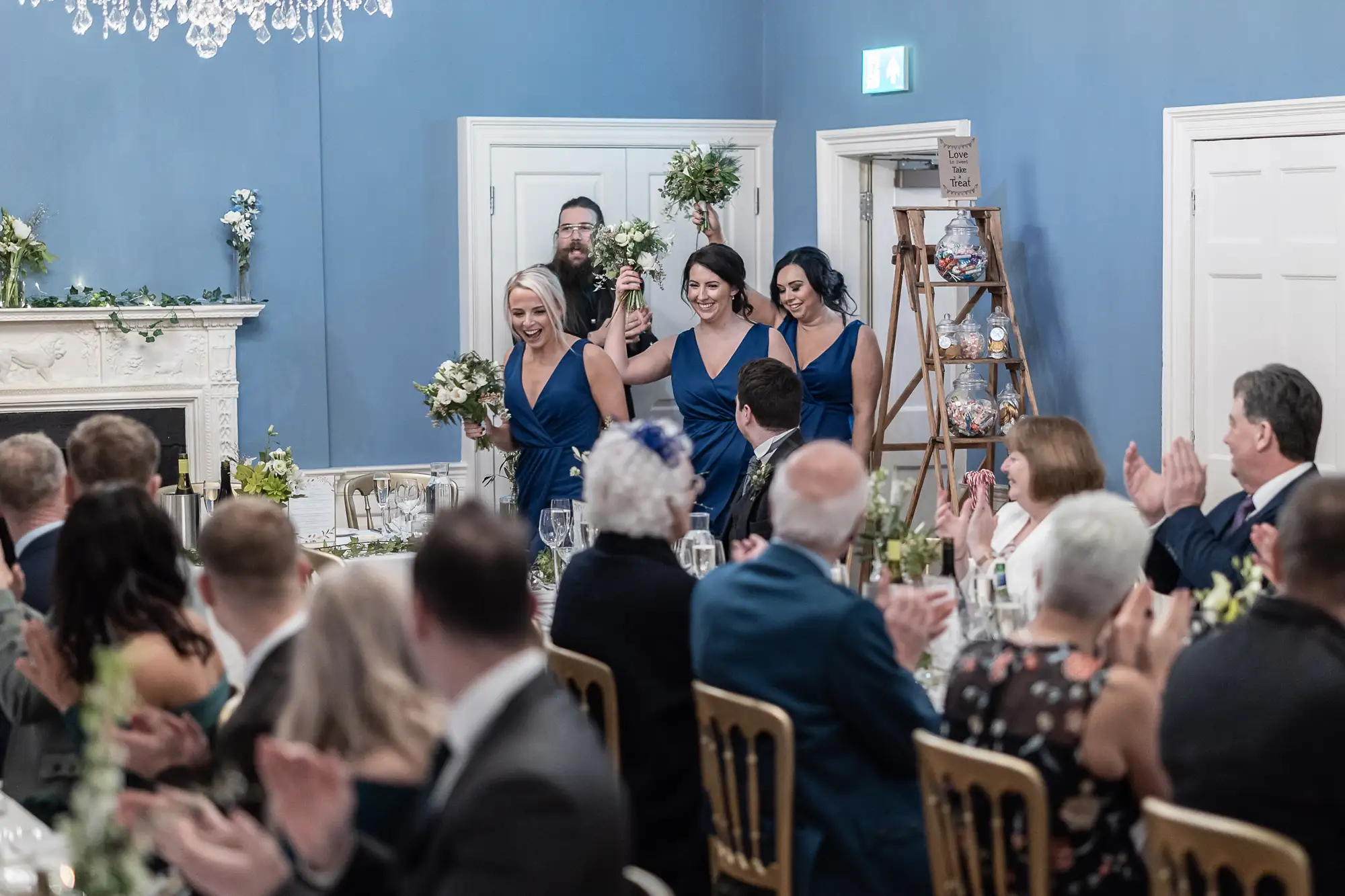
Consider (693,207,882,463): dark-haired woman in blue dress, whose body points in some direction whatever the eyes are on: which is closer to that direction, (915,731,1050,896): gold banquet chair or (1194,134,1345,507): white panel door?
the gold banquet chair

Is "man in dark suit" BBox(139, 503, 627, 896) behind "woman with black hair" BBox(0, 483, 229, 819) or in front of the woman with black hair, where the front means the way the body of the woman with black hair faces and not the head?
behind

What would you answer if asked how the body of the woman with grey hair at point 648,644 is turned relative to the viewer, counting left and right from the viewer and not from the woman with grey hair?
facing away from the viewer and to the right of the viewer

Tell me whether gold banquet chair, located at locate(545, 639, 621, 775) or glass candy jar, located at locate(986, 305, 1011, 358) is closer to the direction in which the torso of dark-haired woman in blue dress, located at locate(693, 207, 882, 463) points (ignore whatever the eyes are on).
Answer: the gold banquet chair

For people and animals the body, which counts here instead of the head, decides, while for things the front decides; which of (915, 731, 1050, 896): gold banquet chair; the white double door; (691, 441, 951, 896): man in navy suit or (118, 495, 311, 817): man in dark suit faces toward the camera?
the white double door

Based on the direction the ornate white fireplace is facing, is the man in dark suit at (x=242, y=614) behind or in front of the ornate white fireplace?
in front

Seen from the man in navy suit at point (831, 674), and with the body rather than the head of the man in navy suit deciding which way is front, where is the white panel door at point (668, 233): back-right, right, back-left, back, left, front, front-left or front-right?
front-left

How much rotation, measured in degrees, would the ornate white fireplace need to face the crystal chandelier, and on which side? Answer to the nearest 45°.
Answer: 0° — it already faces it

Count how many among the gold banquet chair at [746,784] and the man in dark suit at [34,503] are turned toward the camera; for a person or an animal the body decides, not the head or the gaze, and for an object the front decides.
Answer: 0

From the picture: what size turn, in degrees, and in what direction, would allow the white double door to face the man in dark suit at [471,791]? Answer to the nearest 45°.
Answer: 0° — it already faces them

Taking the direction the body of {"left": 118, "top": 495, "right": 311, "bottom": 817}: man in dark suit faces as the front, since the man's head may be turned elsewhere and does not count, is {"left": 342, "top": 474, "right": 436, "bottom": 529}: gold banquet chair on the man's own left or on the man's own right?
on the man's own right

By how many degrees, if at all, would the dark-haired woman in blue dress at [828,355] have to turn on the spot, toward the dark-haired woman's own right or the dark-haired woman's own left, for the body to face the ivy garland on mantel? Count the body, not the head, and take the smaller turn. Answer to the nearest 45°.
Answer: approximately 45° to the dark-haired woman's own right

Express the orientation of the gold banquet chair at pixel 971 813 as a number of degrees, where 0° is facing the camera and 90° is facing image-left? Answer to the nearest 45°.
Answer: approximately 225°

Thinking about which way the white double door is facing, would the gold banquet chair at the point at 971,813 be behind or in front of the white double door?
in front

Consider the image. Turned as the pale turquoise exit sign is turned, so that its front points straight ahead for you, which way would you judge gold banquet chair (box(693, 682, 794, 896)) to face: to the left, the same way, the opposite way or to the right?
the opposite way

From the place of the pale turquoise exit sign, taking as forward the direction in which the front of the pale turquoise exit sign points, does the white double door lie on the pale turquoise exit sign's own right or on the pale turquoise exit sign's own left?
on the pale turquoise exit sign's own right
